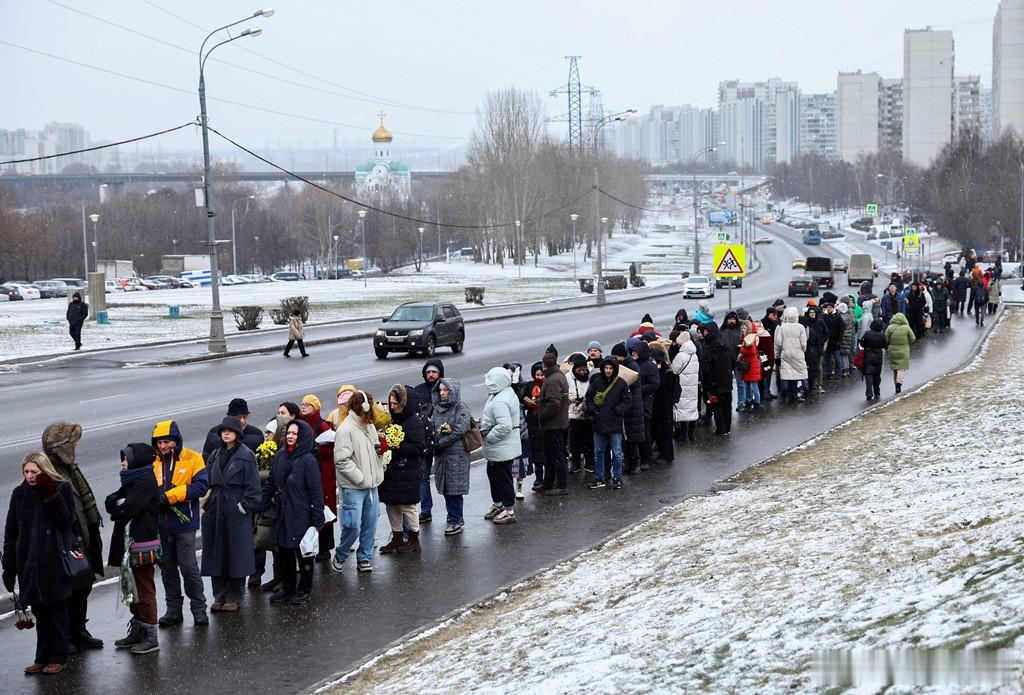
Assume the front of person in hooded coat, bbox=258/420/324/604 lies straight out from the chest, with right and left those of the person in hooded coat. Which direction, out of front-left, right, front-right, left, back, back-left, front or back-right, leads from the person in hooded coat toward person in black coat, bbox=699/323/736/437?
back

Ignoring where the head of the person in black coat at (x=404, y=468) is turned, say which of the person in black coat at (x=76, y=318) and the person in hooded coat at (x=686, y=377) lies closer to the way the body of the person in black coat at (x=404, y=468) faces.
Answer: the person in black coat

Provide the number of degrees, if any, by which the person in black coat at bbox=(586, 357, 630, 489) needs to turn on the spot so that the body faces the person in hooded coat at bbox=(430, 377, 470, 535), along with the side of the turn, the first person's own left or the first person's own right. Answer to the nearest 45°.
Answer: approximately 45° to the first person's own right

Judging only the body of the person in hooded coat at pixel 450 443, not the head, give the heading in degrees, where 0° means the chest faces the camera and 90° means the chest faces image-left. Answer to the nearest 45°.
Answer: approximately 45°

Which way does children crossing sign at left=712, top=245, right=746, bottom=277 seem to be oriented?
toward the camera

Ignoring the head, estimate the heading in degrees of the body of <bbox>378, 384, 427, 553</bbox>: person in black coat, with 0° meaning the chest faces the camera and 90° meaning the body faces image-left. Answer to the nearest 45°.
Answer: approximately 90°

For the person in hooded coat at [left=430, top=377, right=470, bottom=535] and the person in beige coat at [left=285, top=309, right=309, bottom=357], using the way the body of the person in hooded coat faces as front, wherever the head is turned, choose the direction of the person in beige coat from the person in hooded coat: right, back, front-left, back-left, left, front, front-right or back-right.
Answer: back-right

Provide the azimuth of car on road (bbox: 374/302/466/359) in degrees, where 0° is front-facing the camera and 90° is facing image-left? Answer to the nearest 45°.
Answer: approximately 45°
